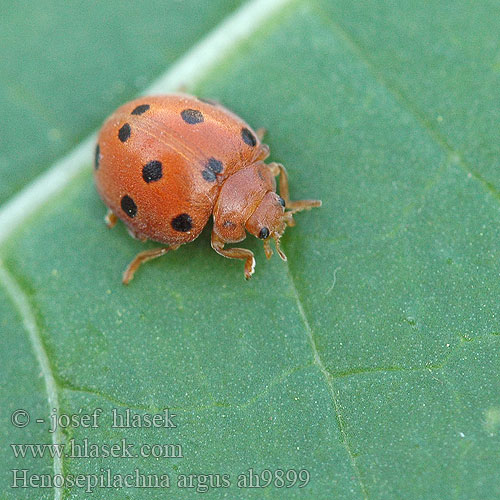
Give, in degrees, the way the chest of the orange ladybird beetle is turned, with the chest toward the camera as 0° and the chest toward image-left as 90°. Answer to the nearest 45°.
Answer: approximately 315°
